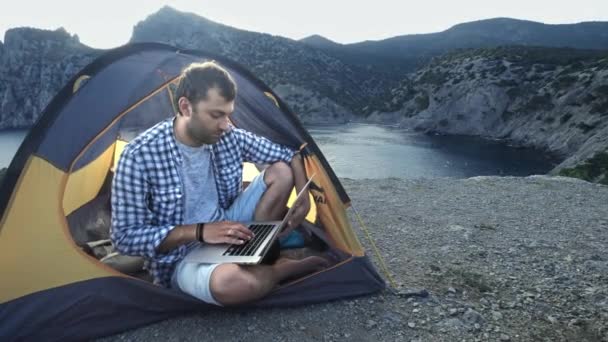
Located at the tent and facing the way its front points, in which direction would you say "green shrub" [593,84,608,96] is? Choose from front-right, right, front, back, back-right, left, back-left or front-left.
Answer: left

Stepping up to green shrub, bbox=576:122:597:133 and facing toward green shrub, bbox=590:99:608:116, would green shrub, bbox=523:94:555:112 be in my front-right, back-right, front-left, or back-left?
front-left

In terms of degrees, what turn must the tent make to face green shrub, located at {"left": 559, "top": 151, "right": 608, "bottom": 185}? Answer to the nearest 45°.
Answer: approximately 90° to its left

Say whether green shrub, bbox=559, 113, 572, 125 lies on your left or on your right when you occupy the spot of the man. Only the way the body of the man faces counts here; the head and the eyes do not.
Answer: on your left

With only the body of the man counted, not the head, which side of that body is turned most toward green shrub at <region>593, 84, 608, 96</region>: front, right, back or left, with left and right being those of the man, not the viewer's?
left

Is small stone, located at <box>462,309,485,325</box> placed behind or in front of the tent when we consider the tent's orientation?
in front

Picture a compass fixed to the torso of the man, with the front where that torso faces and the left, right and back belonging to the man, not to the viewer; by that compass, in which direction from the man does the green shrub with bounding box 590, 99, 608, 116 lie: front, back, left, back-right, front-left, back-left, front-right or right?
left

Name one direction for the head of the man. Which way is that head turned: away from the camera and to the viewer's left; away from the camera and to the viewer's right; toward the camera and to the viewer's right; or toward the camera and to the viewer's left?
toward the camera and to the viewer's right

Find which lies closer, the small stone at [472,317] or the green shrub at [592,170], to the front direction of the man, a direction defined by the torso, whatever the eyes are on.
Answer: the small stone

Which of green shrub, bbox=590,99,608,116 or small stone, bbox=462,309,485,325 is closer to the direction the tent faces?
the small stone

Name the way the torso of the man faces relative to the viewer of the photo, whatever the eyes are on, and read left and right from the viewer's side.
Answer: facing the viewer and to the right of the viewer
